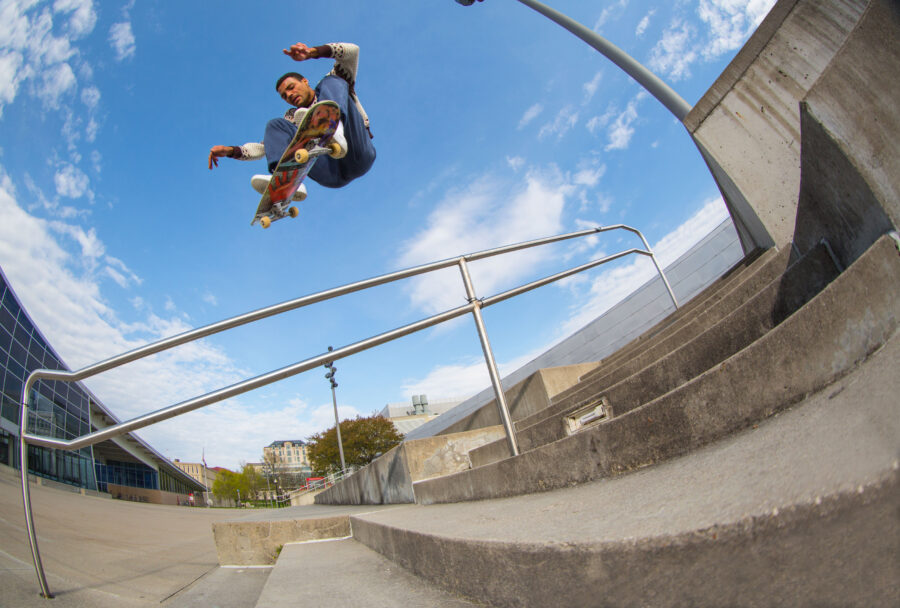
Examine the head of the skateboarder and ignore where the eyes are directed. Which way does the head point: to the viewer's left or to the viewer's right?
to the viewer's left

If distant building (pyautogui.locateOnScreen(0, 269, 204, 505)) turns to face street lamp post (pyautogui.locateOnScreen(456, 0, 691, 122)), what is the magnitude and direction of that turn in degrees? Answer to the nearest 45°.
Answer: approximately 45° to its right

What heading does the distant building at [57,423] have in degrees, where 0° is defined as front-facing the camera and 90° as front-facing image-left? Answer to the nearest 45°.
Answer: approximately 315°

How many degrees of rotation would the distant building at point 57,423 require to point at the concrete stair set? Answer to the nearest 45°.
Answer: approximately 45° to its right

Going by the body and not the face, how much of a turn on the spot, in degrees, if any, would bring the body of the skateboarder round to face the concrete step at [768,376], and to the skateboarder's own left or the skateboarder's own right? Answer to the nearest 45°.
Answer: approximately 45° to the skateboarder's own left

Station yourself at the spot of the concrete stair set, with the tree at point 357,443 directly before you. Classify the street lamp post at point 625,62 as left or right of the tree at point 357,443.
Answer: right

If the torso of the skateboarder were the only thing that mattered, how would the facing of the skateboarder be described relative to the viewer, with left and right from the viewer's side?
facing the viewer and to the left of the viewer

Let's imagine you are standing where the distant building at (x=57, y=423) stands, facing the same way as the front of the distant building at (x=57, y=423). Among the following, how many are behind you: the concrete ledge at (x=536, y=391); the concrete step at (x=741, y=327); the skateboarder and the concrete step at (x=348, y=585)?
0

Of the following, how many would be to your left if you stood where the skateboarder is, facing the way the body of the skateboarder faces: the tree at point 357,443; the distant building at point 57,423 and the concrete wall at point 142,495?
0

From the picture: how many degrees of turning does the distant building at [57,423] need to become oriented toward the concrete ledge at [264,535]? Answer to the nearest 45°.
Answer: approximately 45° to its right

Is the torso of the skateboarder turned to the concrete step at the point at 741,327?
no

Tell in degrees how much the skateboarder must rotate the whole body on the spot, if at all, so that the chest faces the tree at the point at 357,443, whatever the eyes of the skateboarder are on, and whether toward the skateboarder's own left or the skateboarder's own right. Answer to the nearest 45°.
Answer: approximately 135° to the skateboarder's own right

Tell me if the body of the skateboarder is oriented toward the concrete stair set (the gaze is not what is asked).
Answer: no
